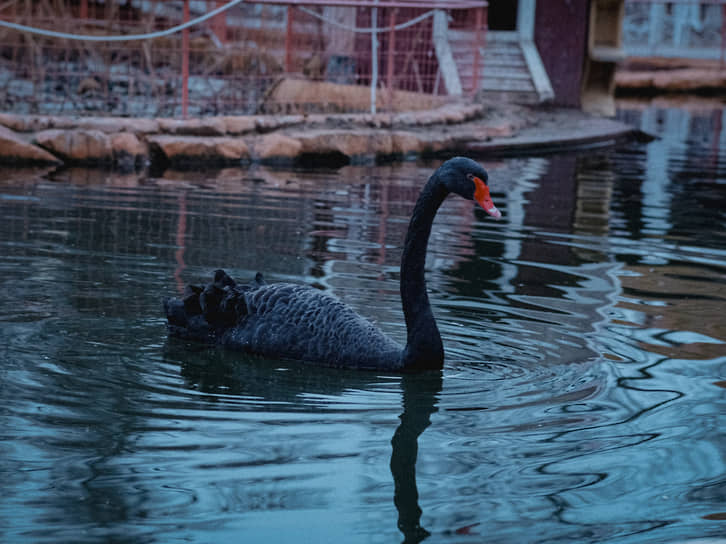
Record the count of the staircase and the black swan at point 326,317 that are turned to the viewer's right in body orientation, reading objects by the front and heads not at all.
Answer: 1

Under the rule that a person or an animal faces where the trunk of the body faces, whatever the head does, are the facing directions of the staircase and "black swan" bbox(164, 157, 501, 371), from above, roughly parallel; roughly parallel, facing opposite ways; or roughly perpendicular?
roughly perpendicular

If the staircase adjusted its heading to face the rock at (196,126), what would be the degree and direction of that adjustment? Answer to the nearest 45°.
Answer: approximately 45° to its right

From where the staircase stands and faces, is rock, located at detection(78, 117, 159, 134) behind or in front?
in front

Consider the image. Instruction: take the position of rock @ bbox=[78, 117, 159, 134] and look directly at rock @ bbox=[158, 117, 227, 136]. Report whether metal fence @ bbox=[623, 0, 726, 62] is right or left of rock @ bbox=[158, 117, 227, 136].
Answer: left

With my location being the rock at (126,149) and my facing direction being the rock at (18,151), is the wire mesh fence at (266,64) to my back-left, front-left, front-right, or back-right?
back-right

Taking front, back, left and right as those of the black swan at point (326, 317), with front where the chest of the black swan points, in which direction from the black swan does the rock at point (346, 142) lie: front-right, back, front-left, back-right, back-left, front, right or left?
left

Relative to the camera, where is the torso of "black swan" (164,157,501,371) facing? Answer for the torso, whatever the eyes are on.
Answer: to the viewer's right

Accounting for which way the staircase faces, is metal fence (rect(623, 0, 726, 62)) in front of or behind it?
behind

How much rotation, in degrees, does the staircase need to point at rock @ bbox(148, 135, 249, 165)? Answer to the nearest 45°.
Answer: approximately 45° to its right

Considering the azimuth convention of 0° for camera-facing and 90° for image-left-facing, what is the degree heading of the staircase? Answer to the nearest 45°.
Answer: approximately 0°

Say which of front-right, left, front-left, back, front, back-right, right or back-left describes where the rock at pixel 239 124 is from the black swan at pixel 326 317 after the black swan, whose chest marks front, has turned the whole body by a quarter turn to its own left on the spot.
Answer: front

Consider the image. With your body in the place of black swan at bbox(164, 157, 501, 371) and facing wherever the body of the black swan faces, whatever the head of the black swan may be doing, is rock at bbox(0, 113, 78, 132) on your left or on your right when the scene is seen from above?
on your left

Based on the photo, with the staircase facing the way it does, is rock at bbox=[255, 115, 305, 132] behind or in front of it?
in front
